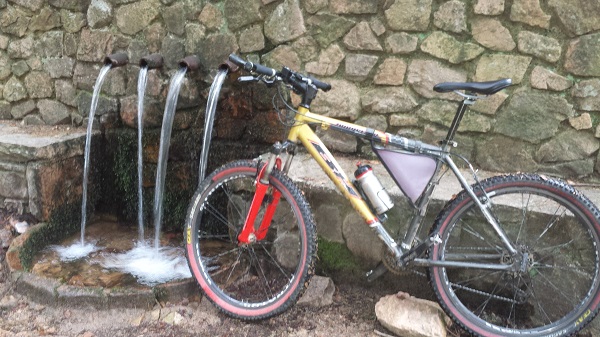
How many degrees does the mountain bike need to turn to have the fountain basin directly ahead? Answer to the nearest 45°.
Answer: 0° — it already faces it

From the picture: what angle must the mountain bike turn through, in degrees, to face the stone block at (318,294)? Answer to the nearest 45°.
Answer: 0° — it already faces it

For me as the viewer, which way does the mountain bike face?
facing to the left of the viewer

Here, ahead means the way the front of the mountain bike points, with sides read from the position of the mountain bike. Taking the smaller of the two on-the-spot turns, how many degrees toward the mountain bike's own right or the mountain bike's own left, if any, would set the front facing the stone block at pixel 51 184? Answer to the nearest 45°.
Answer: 0° — it already faces it

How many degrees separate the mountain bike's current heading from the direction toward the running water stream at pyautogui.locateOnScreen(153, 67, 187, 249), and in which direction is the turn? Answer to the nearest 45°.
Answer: approximately 45° to its right
